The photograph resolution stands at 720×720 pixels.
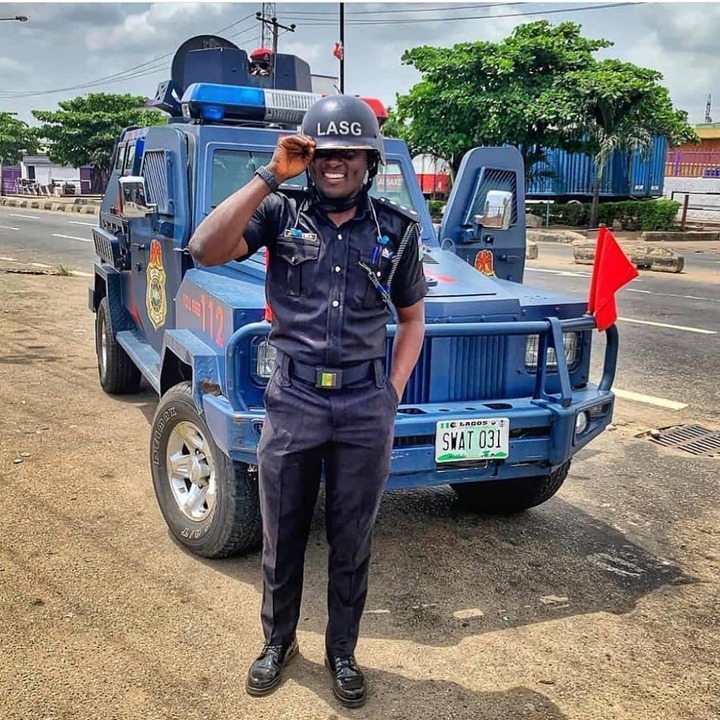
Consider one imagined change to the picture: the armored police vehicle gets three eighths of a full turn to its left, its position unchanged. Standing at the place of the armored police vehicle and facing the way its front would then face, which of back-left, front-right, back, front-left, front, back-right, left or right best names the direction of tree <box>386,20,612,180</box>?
front

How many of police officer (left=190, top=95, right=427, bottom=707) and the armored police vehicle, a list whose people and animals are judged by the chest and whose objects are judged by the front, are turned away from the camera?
0

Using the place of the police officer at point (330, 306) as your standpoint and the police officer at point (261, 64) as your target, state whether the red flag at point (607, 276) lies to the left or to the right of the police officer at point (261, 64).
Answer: right

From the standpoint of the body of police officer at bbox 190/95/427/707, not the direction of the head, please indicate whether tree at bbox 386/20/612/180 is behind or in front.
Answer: behind

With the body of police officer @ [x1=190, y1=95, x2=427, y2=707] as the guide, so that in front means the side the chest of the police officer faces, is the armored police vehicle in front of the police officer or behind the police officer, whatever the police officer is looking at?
behind

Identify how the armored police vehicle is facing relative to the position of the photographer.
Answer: facing the viewer and to the right of the viewer

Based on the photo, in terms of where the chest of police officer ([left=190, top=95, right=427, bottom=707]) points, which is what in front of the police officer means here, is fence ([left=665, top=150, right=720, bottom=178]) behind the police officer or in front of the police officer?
behind

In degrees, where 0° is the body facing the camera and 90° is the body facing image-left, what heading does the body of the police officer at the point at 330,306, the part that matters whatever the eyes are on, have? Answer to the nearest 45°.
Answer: approximately 0°

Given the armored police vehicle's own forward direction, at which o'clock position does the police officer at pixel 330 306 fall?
The police officer is roughly at 2 o'clock from the armored police vehicle.
